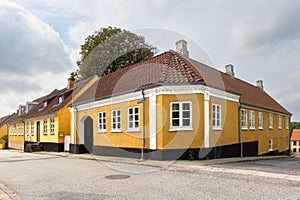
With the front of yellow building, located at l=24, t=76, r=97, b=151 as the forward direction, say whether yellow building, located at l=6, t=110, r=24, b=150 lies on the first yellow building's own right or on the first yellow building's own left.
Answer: on the first yellow building's own right

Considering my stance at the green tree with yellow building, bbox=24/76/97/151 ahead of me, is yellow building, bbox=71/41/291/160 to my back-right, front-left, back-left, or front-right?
front-left

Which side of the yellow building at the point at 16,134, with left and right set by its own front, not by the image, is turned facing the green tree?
left

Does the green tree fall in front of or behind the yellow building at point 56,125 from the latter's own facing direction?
behind

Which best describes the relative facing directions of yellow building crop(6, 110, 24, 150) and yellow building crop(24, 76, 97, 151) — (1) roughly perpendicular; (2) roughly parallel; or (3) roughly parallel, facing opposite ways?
roughly parallel

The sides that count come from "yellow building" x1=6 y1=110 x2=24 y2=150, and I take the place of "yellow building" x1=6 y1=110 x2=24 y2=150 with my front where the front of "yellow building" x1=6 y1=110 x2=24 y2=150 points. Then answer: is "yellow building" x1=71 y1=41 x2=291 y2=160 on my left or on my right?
on my left
